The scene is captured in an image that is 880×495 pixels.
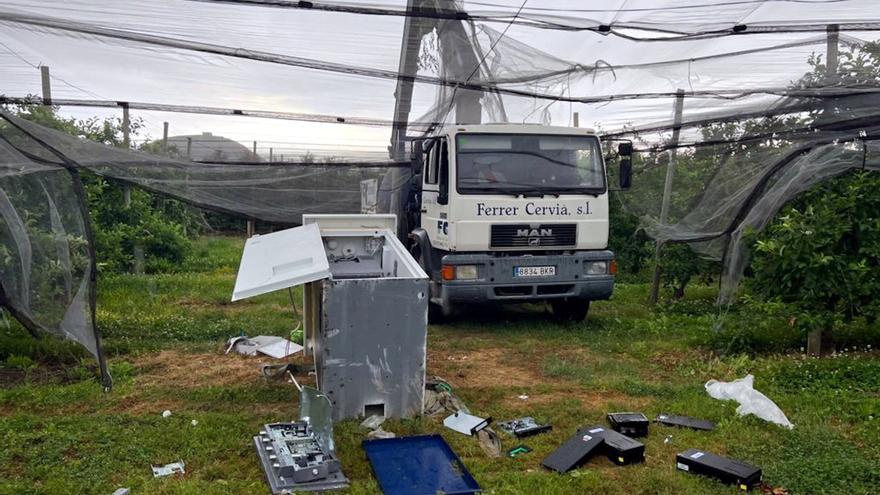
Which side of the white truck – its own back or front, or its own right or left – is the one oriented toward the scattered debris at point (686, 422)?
front

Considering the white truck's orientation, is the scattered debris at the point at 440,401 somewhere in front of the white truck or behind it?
in front

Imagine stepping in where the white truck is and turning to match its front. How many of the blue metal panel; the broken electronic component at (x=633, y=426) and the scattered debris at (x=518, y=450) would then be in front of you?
3

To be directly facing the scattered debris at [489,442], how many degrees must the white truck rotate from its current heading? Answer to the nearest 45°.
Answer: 0° — it already faces it

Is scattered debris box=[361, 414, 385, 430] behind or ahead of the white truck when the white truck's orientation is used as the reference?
ahead

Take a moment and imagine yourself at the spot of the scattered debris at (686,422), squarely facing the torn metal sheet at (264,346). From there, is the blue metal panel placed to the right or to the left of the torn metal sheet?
left

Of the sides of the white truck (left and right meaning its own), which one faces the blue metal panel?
front

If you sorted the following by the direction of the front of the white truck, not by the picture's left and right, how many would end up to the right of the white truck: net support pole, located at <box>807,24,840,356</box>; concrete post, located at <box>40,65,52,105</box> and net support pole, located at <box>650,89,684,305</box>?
1

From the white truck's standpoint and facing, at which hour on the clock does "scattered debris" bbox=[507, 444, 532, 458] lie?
The scattered debris is roughly at 12 o'clock from the white truck.

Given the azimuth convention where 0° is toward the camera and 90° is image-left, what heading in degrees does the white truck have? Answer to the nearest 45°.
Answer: approximately 0°

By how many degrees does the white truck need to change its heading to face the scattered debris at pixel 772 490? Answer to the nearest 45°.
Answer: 0° — it already faces it

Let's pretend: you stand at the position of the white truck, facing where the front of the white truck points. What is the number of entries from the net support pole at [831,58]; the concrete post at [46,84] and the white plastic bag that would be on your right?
1

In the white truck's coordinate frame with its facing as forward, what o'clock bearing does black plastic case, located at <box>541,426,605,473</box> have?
The black plastic case is roughly at 12 o'clock from the white truck.

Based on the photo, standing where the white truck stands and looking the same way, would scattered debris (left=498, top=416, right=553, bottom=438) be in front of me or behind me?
in front

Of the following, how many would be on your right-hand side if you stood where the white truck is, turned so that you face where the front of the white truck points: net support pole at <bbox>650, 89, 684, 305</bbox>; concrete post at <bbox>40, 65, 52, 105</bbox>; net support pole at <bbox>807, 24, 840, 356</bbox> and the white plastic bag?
1
